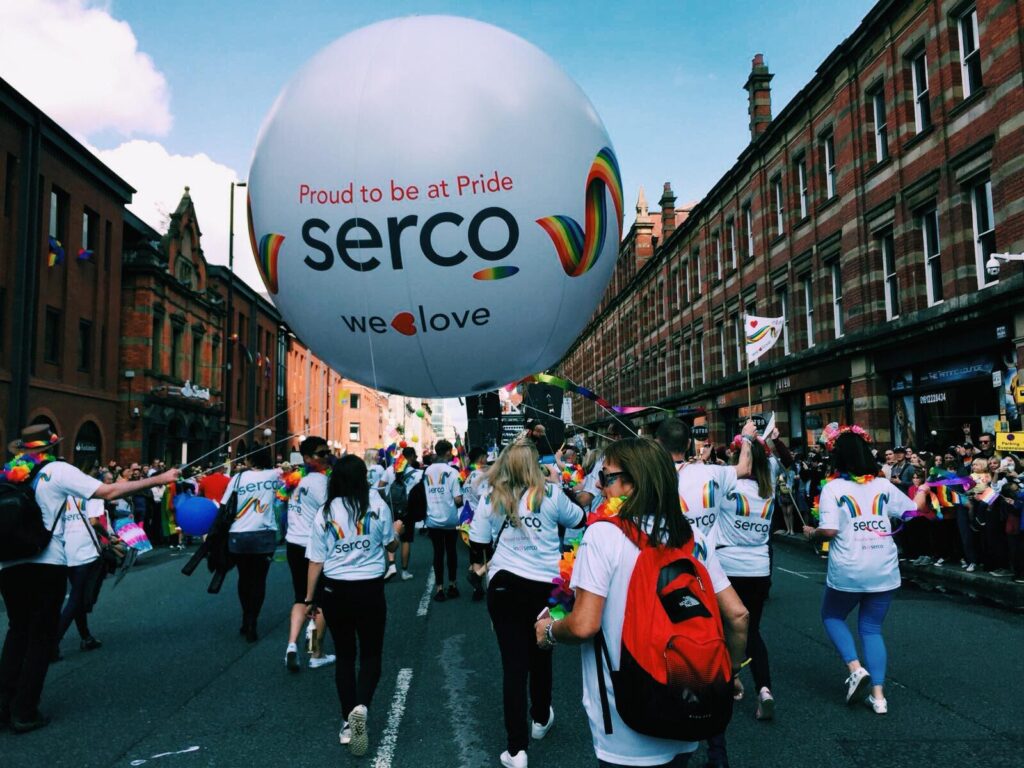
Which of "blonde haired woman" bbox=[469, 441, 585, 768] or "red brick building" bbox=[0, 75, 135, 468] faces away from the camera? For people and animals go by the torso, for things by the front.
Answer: the blonde haired woman

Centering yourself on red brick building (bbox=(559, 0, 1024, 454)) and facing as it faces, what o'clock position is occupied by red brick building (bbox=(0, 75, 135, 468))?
red brick building (bbox=(0, 75, 135, 468)) is roughly at 1 o'clock from red brick building (bbox=(559, 0, 1024, 454)).

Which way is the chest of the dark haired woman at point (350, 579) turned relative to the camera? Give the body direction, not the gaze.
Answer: away from the camera

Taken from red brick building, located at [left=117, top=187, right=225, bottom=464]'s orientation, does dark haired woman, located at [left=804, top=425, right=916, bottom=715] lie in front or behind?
in front

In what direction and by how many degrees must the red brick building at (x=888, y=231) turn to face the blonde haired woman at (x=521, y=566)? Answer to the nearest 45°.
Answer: approximately 45° to its left

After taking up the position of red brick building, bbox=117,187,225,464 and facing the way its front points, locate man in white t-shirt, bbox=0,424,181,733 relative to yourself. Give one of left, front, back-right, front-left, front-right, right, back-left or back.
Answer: front-right

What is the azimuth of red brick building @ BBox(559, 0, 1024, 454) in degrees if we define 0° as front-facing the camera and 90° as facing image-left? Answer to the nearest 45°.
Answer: approximately 45°

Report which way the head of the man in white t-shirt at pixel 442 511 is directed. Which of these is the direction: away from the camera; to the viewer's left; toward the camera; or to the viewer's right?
away from the camera

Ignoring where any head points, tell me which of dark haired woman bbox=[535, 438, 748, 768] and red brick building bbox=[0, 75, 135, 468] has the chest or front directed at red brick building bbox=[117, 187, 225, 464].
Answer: the dark haired woman

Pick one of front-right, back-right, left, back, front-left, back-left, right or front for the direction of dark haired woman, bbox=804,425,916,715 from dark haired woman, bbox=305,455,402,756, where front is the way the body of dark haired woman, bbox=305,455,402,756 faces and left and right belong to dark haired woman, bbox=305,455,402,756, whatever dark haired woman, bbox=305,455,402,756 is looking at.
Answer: right

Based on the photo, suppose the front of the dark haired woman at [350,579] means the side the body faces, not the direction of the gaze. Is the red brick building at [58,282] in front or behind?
in front

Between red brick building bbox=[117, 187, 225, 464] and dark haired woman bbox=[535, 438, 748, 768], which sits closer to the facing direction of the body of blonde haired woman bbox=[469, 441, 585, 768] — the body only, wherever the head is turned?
the red brick building

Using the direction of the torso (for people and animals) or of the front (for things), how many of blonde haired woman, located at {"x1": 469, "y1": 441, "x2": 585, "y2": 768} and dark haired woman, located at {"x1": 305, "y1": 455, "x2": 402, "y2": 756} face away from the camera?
2

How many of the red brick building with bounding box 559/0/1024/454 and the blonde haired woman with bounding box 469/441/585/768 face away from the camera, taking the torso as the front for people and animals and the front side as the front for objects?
1

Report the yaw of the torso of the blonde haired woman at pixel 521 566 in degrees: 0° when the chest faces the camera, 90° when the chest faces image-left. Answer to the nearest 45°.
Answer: approximately 180°

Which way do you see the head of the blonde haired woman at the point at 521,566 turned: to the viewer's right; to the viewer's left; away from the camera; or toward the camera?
away from the camera

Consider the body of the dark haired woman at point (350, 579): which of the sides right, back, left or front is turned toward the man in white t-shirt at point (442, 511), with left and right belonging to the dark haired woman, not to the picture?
front
